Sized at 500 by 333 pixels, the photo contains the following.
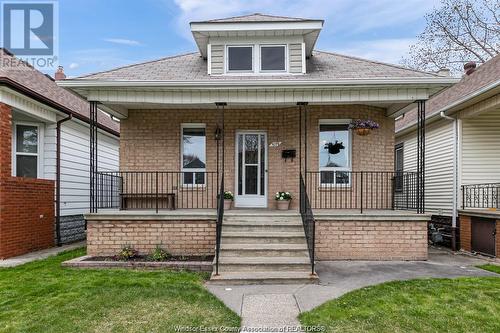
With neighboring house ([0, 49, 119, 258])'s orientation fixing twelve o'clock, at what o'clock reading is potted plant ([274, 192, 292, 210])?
The potted plant is roughly at 10 o'clock from the neighboring house.

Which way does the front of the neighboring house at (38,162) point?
toward the camera

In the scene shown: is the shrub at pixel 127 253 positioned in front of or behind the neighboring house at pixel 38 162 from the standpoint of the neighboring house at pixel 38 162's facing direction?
in front

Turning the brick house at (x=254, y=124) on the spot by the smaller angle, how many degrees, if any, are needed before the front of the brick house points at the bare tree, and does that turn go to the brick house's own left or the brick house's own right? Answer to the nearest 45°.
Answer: approximately 135° to the brick house's own left

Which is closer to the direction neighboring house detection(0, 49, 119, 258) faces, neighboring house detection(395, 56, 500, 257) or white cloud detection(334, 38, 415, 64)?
the neighboring house

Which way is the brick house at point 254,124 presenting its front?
toward the camera

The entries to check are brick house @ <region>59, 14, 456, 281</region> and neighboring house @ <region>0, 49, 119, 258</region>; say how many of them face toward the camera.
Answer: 2

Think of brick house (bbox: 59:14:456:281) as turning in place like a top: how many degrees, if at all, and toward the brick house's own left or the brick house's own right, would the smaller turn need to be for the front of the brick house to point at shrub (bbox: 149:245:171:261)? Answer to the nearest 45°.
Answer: approximately 45° to the brick house's own right

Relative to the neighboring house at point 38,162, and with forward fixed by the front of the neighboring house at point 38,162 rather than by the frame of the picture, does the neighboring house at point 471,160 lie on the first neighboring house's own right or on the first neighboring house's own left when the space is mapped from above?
on the first neighboring house's own left
